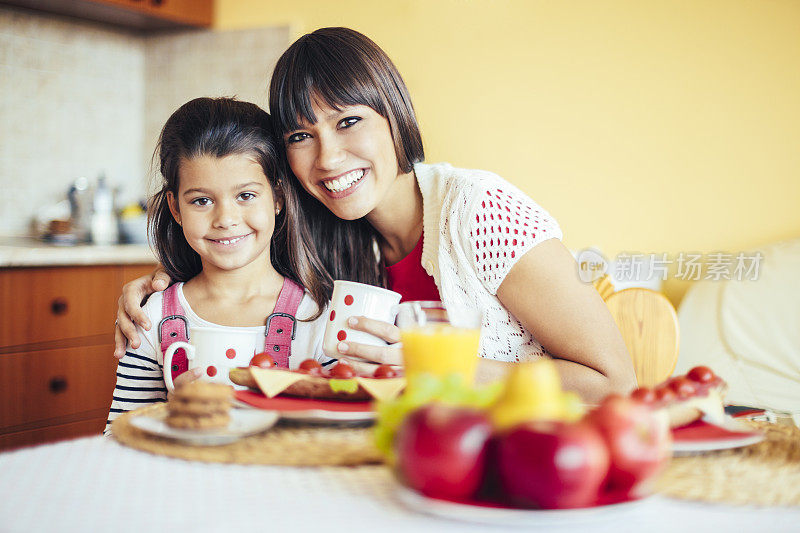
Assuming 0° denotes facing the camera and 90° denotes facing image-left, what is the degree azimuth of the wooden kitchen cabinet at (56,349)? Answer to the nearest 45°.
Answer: approximately 315°

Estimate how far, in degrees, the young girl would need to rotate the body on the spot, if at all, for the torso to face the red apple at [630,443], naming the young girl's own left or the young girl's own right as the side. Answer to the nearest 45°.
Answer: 0° — they already face it

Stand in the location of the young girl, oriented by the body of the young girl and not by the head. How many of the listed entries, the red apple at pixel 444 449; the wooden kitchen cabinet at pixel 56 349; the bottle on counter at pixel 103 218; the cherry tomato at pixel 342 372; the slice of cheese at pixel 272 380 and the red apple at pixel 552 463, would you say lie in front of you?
4
